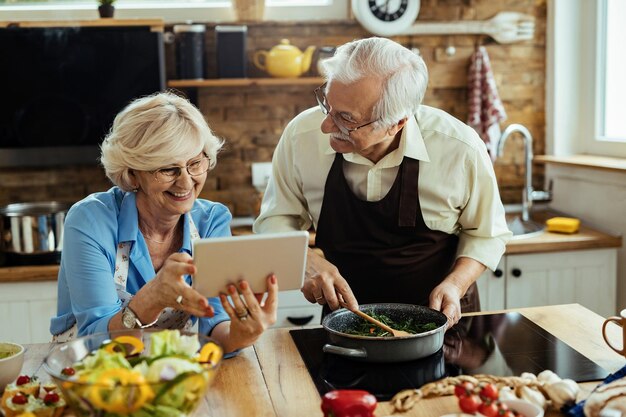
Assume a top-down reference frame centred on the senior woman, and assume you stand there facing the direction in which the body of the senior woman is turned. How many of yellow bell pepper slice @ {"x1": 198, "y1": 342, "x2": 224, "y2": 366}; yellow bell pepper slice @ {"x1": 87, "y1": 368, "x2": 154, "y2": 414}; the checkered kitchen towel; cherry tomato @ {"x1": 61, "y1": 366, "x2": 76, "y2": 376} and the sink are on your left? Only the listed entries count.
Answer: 2

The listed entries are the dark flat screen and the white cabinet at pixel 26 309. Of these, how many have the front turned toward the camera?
2

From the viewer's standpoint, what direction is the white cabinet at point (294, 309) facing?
toward the camera

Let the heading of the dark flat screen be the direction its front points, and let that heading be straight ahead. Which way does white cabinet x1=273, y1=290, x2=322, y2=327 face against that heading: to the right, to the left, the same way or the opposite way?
the same way

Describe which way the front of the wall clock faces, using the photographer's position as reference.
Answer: facing the viewer

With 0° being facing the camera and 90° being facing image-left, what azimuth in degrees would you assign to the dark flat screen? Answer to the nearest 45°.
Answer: approximately 0°

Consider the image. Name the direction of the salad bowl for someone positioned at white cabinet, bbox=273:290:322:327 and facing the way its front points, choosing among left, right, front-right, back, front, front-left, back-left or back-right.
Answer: front

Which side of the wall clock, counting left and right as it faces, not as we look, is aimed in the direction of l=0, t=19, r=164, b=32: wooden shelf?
right

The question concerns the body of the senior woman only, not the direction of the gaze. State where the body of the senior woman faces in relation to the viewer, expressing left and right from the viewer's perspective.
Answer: facing the viewer and to the right of the viewer

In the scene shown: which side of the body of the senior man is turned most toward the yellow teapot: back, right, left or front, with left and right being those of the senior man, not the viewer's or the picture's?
back

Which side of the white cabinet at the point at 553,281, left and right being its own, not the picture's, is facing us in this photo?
front

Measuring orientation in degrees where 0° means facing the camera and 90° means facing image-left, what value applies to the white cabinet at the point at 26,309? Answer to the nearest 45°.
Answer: approximately 0°

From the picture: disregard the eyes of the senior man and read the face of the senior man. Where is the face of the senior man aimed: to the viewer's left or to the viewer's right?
to the viewer's left

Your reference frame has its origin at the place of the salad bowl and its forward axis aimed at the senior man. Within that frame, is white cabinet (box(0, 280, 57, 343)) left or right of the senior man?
left

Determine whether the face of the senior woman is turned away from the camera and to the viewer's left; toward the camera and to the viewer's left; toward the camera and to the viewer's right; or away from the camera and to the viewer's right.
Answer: toward the camera and to the viewer's right

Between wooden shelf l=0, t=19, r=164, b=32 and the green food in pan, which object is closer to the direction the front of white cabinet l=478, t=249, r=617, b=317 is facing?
the green food in pan
